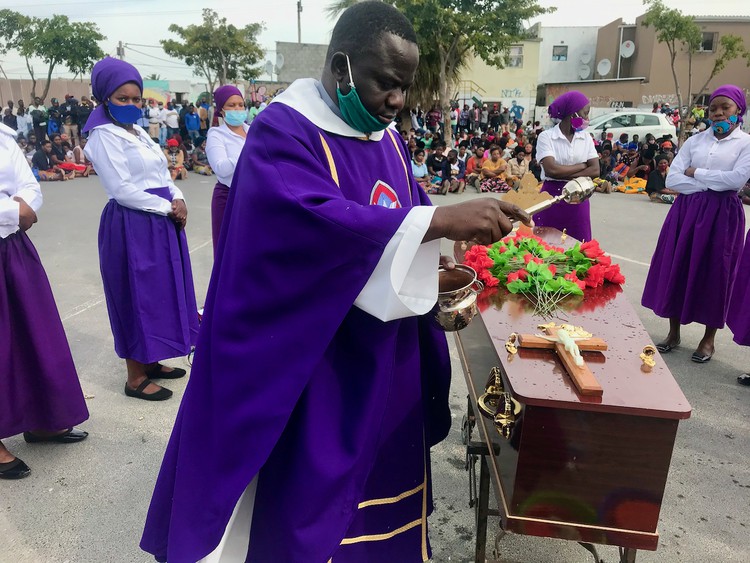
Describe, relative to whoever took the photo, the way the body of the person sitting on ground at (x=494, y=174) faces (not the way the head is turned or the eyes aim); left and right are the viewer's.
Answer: facing the viewer

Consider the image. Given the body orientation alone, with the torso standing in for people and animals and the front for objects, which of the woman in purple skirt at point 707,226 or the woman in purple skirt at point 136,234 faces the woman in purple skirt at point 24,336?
the woman in purple skirt at point 707,226

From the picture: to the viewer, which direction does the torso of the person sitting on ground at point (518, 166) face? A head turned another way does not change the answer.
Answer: toward the camera

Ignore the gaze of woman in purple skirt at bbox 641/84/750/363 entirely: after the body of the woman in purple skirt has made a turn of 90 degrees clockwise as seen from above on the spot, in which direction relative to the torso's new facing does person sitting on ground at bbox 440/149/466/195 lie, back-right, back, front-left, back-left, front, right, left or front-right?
front

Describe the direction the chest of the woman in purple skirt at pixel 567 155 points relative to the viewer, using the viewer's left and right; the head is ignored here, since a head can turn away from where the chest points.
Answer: facing the viewer and to the right of the viewer

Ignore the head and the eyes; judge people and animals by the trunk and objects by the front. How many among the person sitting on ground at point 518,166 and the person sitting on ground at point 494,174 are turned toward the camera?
2

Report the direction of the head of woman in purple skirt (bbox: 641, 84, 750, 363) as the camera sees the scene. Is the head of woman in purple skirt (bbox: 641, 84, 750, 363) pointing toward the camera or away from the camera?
toward the camera

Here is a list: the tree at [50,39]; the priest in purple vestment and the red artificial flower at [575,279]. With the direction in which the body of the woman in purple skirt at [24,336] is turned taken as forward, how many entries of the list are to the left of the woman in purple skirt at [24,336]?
1

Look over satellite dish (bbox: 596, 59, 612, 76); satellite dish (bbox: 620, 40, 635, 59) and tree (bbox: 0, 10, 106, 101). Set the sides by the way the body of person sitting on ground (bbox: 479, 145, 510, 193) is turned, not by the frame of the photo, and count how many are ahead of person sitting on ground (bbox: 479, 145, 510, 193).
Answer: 0

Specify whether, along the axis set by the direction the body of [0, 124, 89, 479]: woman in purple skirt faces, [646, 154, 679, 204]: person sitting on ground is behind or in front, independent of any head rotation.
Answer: in front

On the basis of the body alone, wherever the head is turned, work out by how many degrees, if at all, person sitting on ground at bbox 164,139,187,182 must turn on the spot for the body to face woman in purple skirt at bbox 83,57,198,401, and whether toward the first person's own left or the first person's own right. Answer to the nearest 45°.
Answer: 0° — they already face them

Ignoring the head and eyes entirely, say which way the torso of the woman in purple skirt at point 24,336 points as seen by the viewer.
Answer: to the viewer's right

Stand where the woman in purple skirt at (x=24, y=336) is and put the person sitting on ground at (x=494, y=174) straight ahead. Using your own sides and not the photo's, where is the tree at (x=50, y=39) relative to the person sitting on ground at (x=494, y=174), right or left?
left

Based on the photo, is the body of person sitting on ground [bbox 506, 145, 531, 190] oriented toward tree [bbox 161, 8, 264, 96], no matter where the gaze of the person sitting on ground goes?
no

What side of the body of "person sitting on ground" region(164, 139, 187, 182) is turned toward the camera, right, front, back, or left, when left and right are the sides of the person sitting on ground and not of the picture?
front

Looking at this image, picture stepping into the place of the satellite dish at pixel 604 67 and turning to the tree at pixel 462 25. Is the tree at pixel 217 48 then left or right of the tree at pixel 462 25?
right

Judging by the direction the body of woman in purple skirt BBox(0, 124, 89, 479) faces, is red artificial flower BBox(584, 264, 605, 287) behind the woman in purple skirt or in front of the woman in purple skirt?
in front

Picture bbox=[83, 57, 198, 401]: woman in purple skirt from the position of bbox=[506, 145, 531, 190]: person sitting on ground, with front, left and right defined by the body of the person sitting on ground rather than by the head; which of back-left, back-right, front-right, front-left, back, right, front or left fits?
front

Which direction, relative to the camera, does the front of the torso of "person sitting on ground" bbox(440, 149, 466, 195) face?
toward the camera

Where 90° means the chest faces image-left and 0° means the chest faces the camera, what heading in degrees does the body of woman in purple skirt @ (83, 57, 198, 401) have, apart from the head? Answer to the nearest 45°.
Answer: approximately 315°

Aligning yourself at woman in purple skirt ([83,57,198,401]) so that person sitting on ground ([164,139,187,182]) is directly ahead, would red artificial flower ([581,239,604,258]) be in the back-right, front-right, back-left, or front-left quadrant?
back-right
